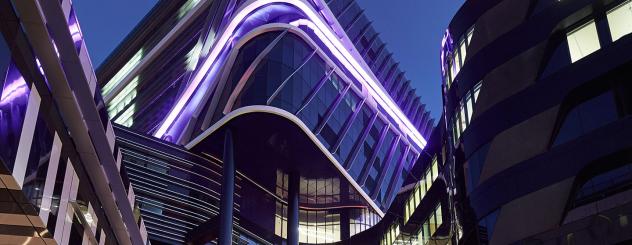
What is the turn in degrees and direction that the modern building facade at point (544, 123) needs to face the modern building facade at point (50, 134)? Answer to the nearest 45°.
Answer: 0° — it already faces it

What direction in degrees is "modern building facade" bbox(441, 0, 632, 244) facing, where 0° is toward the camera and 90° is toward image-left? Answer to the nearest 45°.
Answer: approximately 45°
